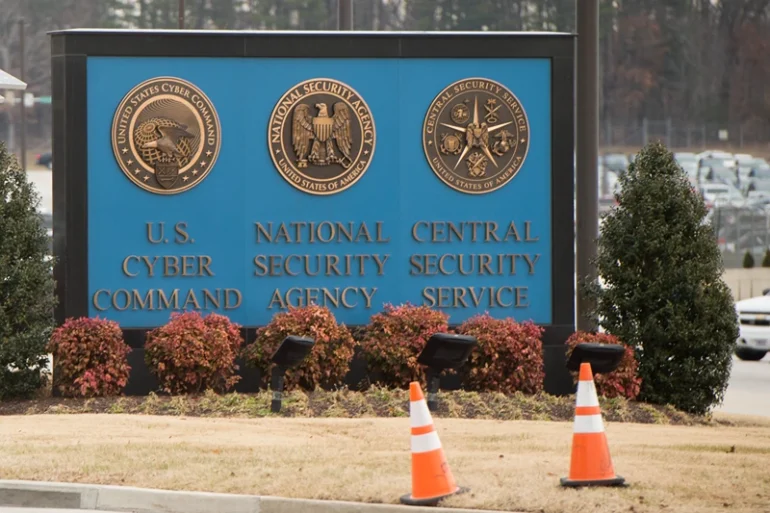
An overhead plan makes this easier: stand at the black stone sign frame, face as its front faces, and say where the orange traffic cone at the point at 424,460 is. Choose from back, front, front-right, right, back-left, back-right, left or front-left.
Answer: front

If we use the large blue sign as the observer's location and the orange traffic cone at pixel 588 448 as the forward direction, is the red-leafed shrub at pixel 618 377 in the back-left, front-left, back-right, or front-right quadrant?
front-left

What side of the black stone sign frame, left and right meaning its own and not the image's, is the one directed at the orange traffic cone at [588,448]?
front

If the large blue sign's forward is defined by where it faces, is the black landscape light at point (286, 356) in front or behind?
in front

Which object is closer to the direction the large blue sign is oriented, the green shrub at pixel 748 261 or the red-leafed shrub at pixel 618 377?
the red-leafed shrub

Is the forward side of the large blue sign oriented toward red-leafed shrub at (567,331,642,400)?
no

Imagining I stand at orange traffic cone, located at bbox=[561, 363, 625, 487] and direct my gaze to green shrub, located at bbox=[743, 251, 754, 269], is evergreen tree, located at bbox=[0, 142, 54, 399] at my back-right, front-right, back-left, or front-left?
front-left

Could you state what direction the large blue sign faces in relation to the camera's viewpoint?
facing the viewer

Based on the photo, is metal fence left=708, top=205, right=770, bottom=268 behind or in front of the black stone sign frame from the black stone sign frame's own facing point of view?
behind

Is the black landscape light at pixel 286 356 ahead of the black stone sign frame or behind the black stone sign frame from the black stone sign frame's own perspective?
ahead

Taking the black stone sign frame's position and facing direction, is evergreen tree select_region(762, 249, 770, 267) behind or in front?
behind

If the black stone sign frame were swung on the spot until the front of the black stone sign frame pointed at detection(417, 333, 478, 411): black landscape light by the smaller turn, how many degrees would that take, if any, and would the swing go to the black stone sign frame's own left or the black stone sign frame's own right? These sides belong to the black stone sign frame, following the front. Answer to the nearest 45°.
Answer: approximately 45° to the black stone sign frame's own left

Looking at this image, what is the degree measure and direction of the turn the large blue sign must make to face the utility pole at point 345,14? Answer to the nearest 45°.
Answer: approximately 180°

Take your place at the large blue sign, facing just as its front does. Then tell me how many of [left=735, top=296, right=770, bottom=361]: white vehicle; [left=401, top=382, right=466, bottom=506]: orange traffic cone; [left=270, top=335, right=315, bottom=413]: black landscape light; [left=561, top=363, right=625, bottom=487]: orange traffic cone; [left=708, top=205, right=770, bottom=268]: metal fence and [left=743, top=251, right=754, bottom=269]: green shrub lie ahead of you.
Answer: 3

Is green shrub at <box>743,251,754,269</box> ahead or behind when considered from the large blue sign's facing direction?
behind

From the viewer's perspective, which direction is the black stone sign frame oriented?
toward the camera

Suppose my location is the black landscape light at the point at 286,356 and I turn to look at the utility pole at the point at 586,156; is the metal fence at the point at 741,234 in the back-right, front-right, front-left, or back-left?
front-left
